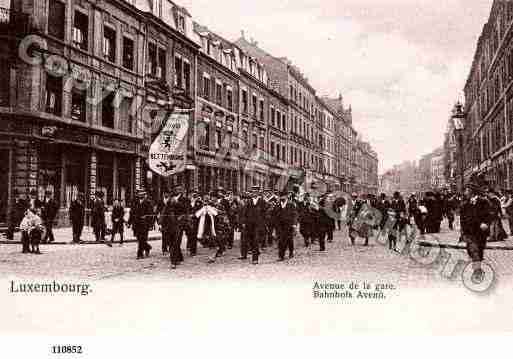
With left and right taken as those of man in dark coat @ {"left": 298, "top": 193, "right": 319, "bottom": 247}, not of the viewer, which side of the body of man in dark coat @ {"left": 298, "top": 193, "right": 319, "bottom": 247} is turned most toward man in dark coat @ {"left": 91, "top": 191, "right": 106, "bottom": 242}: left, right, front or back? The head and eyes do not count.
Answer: right

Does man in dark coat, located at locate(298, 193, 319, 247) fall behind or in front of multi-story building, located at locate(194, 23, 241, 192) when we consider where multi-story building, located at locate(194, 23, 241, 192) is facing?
in front

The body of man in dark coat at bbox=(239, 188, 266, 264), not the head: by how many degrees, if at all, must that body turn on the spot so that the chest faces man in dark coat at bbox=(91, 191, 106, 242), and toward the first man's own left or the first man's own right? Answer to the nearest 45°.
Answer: approximately 135° to the first man's own right

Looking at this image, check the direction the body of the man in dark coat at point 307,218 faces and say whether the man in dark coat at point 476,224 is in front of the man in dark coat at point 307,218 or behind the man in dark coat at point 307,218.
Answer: in front

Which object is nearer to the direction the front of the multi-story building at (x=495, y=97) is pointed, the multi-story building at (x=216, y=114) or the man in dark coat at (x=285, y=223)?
the multi-story building

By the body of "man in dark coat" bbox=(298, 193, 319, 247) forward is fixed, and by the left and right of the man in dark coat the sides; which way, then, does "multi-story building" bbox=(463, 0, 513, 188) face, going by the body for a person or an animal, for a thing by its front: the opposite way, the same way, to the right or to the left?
to the right

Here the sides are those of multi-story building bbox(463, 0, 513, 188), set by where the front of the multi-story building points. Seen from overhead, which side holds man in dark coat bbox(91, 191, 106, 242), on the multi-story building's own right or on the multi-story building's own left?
on the multi-story building's own left

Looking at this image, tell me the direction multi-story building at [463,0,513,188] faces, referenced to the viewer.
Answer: facing to the left of the viewer
